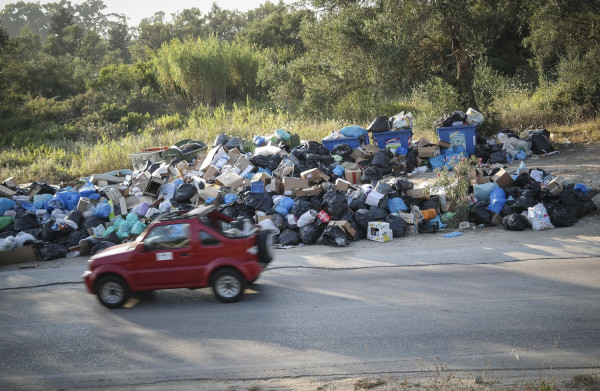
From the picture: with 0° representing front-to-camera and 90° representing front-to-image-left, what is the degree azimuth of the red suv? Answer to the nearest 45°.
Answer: approximately 90°

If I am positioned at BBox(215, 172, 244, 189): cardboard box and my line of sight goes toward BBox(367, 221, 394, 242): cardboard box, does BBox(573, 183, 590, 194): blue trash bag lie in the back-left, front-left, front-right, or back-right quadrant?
front-left

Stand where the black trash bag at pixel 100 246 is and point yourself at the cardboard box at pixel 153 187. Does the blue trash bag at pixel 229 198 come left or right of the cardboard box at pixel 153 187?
right

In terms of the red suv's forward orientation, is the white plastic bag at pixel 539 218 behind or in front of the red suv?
behind

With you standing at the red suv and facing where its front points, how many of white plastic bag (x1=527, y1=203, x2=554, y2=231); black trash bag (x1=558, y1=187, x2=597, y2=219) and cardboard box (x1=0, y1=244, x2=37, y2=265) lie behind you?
2

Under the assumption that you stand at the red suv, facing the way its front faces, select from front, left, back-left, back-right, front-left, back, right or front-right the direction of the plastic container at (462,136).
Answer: back-right

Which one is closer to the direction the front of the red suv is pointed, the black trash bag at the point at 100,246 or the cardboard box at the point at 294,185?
the black trash bag

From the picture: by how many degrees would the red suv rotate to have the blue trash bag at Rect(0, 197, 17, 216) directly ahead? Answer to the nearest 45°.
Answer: approximately 45° to its right

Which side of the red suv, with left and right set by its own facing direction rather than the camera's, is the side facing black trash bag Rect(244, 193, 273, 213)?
right

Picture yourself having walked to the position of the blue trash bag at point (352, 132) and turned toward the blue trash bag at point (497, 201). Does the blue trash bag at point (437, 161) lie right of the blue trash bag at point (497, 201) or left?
left

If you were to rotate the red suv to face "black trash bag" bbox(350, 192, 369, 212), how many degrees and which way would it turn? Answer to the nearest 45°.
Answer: approximately 135° to its right

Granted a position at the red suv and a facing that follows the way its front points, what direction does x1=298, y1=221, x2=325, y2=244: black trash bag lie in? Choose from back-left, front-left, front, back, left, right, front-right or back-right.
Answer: back-right

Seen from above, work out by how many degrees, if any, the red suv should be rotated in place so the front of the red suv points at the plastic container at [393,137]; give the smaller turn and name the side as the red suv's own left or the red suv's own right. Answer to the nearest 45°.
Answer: approximately 135° to the red suv's own right

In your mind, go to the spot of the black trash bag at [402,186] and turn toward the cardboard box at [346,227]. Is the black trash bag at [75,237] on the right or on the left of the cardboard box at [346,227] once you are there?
right

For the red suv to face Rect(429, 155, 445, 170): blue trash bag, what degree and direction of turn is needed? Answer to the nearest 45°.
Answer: approximately 135° to its right

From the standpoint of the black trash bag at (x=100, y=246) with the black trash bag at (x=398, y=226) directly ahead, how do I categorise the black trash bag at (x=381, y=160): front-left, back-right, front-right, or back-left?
front-left
